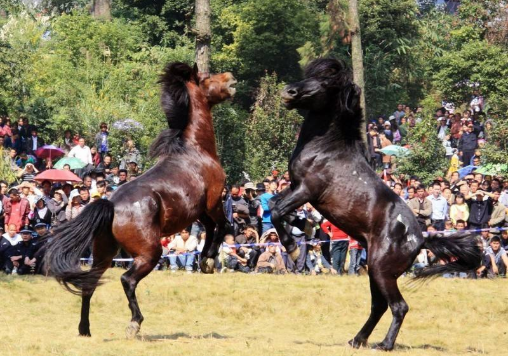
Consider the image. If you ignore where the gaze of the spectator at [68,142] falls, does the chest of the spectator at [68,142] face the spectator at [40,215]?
yes

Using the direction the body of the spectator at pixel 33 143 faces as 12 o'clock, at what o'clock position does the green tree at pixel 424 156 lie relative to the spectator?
The green tree is roughly at 10 o'clock from the spectator.

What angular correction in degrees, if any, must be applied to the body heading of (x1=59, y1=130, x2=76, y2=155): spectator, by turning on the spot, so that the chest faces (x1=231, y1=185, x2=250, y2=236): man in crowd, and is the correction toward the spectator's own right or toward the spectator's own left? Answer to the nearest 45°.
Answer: approximately 45° to the spectator's own left

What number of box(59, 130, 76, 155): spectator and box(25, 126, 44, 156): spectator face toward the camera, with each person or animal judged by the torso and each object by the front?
2

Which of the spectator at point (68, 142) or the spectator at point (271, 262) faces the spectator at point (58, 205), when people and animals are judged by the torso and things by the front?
the spectator at point (68, 142)

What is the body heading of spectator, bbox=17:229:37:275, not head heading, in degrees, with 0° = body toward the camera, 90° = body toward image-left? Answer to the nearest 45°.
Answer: approximately 0°

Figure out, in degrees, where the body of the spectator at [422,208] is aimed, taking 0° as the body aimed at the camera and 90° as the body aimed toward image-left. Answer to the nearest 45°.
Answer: approximately 0°
